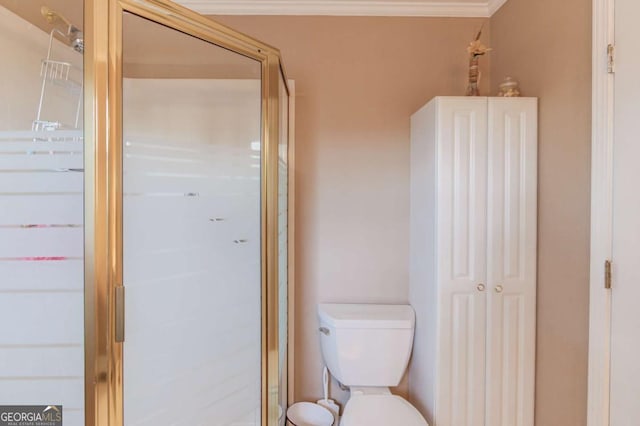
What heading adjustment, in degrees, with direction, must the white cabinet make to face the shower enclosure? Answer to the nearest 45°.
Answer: approximately 45° to its right

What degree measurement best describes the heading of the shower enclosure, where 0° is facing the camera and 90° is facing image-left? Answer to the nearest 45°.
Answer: approximately 315°

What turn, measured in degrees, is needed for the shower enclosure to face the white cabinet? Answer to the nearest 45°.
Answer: approximately 45° to its left
